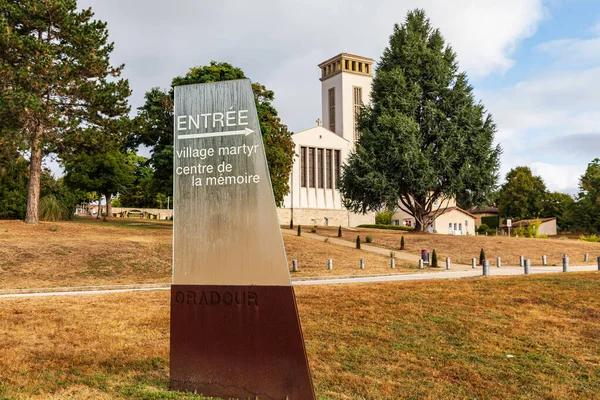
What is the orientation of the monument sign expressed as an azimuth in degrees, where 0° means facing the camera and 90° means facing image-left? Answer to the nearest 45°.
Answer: approximately 0°

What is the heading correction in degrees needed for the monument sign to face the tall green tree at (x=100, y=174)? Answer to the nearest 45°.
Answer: approximately 180°

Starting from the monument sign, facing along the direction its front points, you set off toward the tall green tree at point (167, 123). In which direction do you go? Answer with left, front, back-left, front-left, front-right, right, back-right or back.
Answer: back

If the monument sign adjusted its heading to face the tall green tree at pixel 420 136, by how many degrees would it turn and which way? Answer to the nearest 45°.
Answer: approximately 135° to its left

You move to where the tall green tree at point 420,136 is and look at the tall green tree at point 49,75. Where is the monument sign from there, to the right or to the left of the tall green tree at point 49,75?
left

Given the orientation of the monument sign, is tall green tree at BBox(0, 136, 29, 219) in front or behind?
behind

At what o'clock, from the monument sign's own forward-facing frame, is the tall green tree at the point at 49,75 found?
The tall green tree is roughly at 5 o'clock from the monument sign.
